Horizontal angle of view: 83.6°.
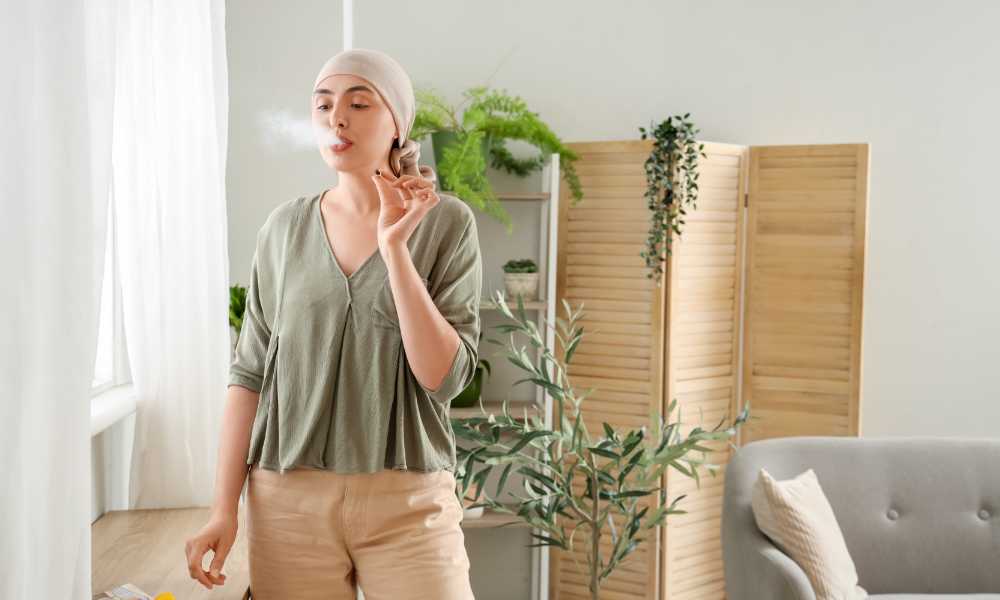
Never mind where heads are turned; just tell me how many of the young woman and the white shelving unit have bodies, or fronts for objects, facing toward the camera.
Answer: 2

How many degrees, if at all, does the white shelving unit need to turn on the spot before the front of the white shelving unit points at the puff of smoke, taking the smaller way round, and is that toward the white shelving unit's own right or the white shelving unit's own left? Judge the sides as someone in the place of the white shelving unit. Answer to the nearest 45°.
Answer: approximately 45° to the white shelving unit's own right

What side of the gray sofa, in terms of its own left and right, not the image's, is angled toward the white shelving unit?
right

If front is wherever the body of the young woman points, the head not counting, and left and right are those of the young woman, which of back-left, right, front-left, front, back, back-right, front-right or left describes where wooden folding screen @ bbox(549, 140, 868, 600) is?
back-left

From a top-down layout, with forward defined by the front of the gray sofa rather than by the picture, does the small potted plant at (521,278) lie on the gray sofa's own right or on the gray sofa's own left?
on the gray sofa's own right

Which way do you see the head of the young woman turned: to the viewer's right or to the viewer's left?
to the viewer's left

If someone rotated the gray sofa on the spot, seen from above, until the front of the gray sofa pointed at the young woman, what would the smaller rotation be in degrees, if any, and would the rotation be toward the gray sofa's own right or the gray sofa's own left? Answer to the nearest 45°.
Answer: approximately 45° to the gray sofa's own right

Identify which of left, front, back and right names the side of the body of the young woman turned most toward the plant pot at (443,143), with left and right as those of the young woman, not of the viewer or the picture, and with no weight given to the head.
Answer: back
